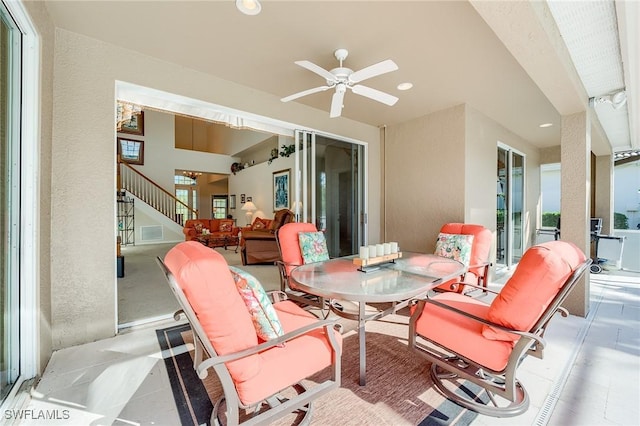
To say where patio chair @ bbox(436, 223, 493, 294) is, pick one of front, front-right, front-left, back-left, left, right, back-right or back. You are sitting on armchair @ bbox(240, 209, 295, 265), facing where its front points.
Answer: back-left

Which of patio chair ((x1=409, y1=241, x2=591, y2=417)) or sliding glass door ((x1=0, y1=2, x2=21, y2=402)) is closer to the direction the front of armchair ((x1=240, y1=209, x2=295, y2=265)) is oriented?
the sliding glass door

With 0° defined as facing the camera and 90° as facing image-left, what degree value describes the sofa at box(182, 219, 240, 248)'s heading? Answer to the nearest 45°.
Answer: approximately 0°

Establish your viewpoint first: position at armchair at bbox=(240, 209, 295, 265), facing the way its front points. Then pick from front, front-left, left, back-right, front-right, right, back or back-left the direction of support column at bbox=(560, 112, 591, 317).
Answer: back-left

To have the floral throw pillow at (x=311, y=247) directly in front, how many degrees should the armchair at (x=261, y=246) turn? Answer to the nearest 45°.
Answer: approximately 90° to its left

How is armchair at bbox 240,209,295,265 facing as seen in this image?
to the viewer's left

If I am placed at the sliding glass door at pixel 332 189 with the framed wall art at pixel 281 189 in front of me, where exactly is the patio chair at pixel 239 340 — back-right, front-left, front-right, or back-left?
back-left

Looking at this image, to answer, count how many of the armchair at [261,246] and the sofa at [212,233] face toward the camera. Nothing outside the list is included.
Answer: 1

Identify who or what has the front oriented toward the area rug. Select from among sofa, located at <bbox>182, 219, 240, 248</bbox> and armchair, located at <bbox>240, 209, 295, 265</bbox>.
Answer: the sofa

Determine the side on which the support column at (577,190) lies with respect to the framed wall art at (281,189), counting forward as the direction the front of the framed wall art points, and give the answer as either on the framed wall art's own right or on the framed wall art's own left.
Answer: on the framed wall art's own left

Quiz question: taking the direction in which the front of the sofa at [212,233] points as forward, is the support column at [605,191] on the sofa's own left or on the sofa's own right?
on the sofa's own left

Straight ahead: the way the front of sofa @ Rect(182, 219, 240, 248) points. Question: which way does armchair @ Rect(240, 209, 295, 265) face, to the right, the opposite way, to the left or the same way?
to the right

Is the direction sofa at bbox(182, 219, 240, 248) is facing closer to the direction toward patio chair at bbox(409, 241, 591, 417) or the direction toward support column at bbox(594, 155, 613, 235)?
the patio chair
